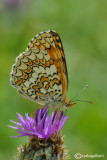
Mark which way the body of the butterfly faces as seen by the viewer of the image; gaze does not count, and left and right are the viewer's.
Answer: facing to the right of the viewer
